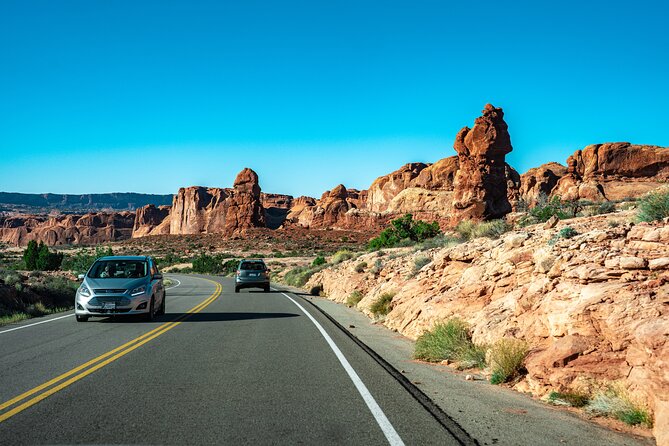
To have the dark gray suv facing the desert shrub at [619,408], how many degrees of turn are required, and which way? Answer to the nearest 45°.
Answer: approximately 180°

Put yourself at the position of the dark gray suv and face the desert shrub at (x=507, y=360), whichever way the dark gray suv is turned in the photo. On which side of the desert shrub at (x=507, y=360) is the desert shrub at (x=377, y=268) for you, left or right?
left

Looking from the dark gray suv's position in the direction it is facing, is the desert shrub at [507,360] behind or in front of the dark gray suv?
behind

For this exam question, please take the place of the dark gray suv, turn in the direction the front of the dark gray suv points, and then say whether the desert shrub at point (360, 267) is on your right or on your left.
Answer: on your right

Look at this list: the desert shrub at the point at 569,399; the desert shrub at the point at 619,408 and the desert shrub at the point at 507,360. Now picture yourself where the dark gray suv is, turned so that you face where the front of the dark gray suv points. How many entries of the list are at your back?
3

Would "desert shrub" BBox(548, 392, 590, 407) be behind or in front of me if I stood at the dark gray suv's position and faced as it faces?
behind

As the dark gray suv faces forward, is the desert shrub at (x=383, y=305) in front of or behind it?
behind

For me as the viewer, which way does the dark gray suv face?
facing away from the viewer
